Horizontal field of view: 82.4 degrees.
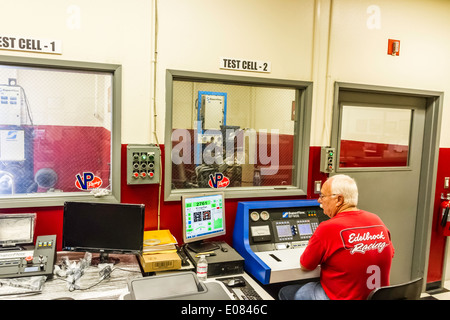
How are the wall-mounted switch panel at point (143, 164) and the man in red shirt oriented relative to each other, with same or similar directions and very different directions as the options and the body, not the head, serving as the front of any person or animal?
very different directions

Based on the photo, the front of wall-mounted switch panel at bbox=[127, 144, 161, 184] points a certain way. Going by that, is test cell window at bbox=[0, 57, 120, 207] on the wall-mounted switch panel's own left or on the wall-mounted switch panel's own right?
on the wall-mounted switch panel's own right

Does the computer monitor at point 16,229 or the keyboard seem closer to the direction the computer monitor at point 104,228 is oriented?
the keyboard

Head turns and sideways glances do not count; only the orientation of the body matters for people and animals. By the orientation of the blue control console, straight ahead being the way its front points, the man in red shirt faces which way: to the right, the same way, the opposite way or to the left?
the opposite way

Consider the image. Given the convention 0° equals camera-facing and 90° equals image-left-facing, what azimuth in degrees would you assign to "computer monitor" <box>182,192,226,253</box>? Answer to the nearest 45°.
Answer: approximately 315°

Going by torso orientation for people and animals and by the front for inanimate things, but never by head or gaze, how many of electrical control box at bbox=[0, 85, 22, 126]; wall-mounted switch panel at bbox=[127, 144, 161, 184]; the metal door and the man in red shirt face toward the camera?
3
